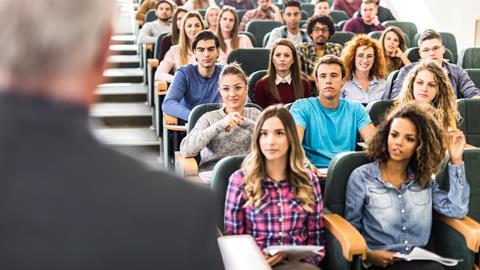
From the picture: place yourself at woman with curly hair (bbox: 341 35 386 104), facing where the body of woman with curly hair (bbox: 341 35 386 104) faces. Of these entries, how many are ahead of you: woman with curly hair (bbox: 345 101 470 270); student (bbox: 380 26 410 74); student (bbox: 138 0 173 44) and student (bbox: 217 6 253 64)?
1

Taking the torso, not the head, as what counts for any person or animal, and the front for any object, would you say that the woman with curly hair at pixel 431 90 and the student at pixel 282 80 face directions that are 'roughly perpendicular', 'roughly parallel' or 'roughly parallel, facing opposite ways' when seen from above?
roughly parallel

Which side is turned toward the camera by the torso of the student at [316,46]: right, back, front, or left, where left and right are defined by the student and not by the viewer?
front

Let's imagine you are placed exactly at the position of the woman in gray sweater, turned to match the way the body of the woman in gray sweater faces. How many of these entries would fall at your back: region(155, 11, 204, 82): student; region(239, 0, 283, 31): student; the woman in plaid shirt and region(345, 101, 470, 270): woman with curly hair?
2

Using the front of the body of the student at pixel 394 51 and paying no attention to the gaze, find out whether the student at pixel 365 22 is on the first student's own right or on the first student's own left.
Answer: on the first student's own right

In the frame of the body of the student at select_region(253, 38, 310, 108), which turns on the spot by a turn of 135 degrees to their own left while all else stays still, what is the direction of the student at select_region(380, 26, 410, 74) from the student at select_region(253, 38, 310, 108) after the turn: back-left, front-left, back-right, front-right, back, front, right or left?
front

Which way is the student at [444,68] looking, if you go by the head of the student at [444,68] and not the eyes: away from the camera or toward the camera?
toward the camera

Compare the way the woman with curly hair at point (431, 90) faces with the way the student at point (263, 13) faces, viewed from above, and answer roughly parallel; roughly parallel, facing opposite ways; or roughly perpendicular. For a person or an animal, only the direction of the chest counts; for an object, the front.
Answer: roughly parallel

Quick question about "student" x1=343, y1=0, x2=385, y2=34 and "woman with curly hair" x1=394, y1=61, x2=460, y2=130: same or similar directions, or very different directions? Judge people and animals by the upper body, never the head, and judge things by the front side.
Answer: same or similar directions

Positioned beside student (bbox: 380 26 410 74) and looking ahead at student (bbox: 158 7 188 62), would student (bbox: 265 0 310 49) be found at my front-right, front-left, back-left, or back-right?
front-right

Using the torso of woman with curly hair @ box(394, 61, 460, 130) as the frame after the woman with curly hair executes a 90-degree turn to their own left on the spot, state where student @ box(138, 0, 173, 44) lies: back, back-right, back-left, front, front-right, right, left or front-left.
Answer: back-left

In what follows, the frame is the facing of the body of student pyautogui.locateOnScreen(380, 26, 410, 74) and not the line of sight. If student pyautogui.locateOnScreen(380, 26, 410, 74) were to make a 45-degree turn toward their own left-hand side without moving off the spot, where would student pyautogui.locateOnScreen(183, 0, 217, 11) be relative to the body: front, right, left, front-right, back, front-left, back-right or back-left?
back-right

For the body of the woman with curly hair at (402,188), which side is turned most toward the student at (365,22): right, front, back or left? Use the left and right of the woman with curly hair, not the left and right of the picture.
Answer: back

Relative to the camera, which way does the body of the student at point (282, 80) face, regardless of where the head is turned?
toward the camera

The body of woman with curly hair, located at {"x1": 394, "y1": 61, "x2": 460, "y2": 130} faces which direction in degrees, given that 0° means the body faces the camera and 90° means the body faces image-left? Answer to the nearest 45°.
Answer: approximately 0°
